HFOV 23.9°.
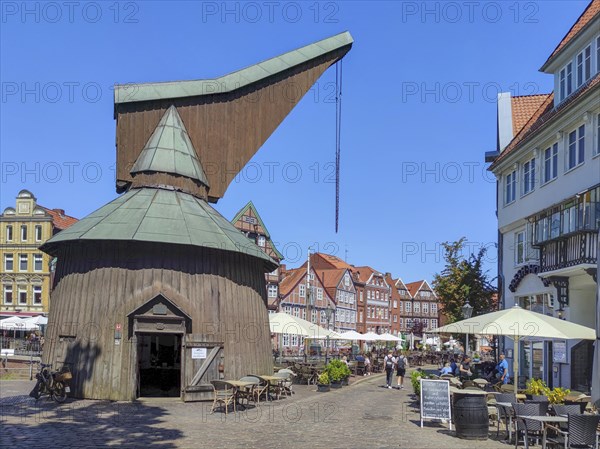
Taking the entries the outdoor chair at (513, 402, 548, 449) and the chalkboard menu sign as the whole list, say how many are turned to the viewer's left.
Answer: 0

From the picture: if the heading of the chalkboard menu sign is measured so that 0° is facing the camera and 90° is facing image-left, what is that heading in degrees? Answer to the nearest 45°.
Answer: approximately 0°

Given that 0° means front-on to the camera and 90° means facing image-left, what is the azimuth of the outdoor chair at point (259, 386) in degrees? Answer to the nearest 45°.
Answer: approximately 45°

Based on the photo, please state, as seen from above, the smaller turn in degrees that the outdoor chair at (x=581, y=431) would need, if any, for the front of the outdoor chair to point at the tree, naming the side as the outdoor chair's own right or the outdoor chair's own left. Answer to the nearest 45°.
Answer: approximately 45° to the outdoor chair's own right

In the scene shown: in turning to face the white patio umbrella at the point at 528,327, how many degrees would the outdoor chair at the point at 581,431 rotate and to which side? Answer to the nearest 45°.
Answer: approximately 45° to its right

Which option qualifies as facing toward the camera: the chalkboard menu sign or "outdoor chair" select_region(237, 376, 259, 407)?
the chalkboard menu sign

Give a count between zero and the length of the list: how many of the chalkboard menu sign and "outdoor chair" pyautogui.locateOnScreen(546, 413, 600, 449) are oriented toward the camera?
1

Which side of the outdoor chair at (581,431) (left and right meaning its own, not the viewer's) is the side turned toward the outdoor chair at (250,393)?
front

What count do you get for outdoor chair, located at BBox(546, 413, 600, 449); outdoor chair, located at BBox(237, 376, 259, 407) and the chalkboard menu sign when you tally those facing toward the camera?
1

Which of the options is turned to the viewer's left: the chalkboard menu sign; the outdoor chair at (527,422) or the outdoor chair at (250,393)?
the outdoor chair at (250,393)

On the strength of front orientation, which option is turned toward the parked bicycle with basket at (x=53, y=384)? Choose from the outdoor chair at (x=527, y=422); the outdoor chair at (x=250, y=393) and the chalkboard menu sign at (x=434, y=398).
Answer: the outdoor chair at (x=250, y=393)
